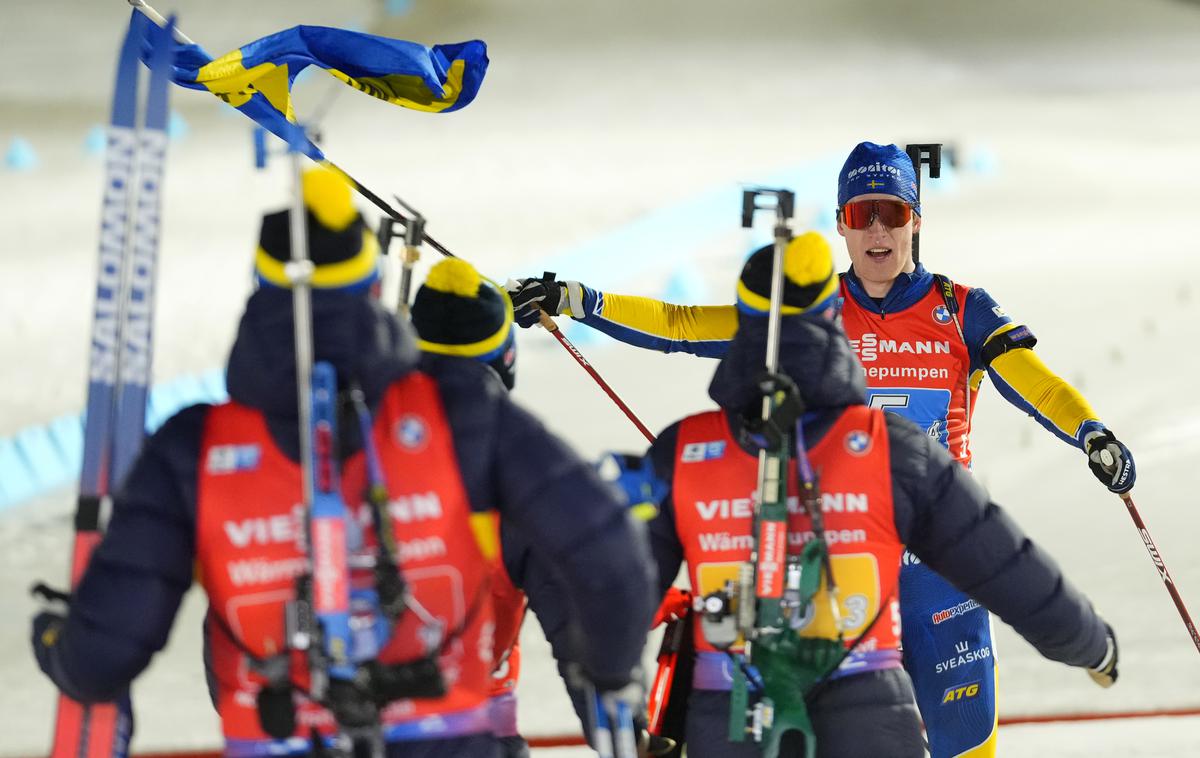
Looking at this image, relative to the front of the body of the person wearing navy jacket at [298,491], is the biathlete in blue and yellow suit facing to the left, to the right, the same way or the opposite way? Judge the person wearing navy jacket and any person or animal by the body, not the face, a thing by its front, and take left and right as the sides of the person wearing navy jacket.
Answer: the opposite way

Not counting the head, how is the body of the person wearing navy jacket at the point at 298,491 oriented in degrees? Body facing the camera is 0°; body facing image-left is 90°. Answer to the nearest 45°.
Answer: approximately 180°

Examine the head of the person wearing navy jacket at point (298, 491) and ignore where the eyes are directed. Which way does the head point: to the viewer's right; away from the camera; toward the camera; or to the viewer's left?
away from the camera

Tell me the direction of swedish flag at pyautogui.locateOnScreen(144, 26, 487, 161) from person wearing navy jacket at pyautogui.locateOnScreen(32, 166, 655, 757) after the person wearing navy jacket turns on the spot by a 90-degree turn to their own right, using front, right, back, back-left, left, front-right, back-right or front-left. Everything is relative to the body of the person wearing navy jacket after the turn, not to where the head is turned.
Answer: left

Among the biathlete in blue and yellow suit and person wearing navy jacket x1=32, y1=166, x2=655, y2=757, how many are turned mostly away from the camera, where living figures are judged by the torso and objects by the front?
1

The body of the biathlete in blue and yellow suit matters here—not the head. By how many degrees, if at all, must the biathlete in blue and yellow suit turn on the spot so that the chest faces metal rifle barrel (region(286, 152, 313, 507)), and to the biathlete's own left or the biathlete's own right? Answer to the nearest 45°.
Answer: approximately 45° to the biathlete's own right

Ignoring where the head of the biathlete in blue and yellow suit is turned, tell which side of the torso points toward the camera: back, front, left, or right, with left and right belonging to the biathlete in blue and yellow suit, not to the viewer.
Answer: front

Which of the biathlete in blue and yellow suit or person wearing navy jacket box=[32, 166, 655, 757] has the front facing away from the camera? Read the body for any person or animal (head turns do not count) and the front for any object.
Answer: the person wearing navy jacket
